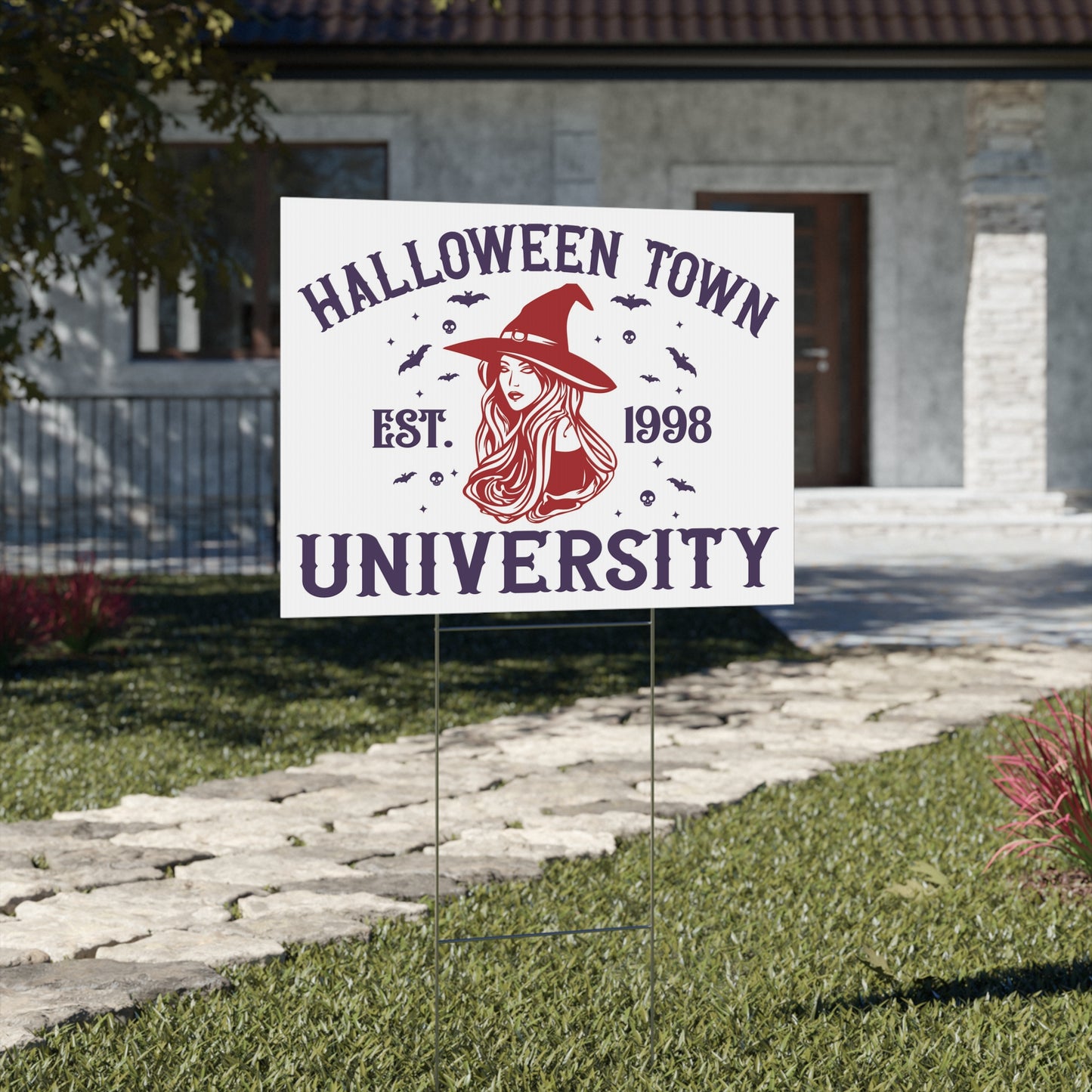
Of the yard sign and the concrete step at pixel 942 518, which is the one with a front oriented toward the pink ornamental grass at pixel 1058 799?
the concrete step

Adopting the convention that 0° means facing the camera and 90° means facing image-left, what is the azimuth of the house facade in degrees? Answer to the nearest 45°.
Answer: approximately 0°

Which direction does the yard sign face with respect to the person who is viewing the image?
facing the viewer

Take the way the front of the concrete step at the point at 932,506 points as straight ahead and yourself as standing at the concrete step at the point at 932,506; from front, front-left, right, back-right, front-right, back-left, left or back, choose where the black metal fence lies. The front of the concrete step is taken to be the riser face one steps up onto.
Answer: right

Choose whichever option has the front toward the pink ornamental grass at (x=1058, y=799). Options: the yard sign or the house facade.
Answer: the house facade

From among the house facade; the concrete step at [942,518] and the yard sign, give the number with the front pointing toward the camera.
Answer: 3

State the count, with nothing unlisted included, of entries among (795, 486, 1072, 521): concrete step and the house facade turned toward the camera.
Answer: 2

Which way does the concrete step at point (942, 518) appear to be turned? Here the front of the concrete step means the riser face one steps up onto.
toward the camera

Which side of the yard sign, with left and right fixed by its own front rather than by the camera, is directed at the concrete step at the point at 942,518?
back

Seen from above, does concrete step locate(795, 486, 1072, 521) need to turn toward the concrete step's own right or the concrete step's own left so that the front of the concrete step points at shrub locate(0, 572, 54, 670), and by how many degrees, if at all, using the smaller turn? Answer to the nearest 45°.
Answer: approximately 45° to the concrete step's own right

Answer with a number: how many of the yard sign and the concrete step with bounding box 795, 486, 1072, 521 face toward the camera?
2

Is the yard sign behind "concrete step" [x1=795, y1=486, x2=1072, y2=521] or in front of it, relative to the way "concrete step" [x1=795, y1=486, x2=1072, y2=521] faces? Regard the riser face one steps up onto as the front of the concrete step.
in front

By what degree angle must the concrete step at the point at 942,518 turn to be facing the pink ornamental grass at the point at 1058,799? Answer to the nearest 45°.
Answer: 0° — it already faces it

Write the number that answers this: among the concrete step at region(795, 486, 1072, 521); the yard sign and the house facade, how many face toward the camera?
3

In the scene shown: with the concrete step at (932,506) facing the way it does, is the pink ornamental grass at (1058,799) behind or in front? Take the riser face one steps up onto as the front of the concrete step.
in front
